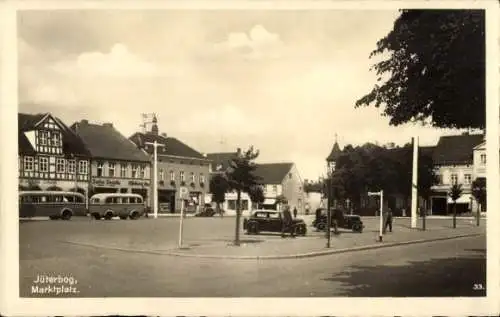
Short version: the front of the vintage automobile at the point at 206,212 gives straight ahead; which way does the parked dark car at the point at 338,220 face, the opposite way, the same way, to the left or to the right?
the opposite way

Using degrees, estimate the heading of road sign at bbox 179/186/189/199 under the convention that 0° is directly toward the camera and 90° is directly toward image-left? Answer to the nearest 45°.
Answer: approximately 0°

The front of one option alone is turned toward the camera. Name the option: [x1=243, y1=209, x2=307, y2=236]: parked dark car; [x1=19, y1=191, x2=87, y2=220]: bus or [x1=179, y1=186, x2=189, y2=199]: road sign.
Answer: the road sign

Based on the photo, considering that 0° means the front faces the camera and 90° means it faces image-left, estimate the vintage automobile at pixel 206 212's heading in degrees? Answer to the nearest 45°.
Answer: approximately 90°

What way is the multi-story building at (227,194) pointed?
toward the camera
